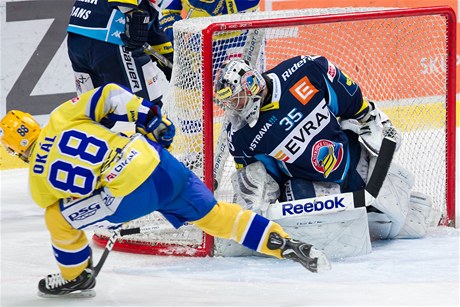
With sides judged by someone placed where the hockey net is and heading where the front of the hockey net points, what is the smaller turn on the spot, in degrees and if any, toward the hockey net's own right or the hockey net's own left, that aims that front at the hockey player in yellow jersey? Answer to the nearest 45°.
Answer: approximately 90° to the hockey net's own right

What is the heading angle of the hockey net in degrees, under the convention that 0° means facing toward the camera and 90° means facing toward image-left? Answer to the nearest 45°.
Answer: approximately 315°
